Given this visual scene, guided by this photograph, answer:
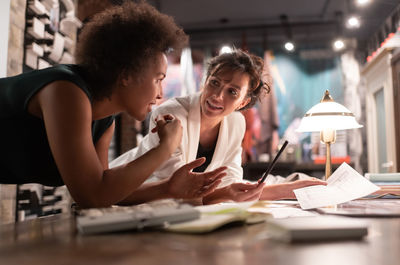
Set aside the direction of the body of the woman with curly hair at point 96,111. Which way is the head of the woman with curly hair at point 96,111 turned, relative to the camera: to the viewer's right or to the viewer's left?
to the viewer's right

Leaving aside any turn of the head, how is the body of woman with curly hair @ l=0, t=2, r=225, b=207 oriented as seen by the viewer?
to the viewer's right

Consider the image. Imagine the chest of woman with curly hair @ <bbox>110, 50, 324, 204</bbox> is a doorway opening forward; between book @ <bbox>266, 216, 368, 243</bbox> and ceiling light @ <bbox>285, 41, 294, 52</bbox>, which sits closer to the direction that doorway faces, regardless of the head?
the book

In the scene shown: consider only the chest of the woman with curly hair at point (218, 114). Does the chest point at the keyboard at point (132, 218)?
yes

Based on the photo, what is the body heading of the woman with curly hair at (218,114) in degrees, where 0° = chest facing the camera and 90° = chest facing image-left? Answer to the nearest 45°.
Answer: approximately 0°

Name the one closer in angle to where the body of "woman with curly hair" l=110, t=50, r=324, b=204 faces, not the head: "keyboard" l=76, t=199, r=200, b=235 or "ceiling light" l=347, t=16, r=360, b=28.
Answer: the keyboard

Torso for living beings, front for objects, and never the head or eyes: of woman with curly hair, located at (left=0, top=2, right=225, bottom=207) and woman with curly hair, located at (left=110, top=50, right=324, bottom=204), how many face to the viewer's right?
1

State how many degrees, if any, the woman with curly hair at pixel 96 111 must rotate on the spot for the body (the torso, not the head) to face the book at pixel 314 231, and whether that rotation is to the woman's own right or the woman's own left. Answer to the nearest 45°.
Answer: approximately 45° to the woman's own right

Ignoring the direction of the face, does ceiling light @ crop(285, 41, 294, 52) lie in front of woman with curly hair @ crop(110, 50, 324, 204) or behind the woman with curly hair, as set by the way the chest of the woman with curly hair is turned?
behind
